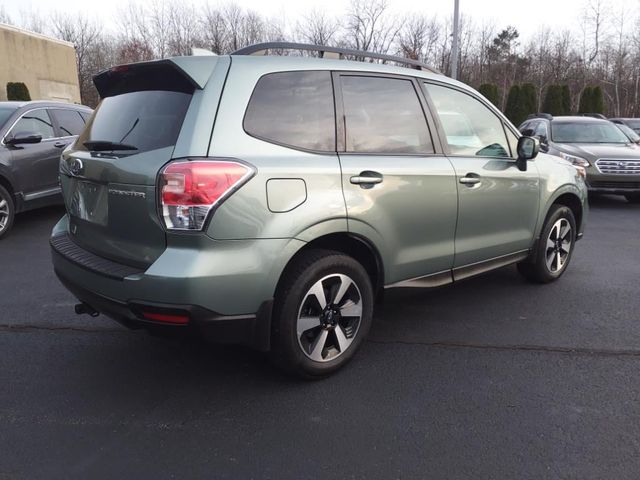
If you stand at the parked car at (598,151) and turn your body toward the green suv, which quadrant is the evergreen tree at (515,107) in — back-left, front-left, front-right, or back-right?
back-right

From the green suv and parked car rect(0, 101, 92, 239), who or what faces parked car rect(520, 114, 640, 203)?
the green suv

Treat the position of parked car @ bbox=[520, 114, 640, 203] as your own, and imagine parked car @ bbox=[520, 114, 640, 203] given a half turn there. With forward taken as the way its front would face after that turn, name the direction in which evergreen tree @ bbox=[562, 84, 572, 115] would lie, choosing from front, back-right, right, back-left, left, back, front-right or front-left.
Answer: front-right

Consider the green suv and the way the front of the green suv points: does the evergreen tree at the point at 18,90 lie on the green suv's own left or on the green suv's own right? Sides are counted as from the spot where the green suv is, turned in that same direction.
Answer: on the green suv's own left

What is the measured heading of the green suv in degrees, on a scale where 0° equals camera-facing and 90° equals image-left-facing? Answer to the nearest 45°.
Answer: approximately 225°

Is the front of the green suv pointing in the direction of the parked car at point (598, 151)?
yes

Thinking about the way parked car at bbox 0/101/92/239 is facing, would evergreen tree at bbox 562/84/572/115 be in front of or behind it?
behind
